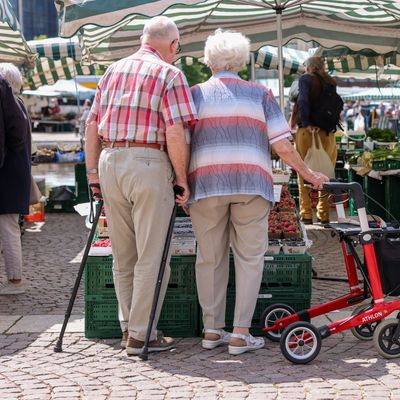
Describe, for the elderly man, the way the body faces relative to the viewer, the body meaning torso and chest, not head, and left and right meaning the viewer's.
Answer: facing away from the viewer and to the right of the viewer

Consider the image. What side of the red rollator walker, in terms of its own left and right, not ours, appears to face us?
right

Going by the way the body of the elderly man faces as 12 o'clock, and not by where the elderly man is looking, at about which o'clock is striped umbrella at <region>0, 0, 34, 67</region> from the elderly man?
The striped umbrella is roughly at 10 o'clock from the elderly man.

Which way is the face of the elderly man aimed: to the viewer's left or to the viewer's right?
to the viewer's right

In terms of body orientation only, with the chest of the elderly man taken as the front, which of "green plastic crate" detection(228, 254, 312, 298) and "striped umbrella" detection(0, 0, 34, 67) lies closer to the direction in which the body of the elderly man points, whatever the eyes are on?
the green plastic crate

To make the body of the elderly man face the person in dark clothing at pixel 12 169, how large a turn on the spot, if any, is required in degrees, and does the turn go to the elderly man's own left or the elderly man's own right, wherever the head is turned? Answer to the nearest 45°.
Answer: approximately 90° to the elderly man's own left

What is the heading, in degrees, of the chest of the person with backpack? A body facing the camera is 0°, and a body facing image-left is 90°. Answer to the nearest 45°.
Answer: approximately 135°

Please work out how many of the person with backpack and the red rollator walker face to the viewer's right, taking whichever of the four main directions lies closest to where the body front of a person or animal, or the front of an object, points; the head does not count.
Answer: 1

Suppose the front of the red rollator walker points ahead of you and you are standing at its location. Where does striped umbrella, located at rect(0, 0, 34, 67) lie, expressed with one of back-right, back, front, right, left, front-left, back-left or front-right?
back-left

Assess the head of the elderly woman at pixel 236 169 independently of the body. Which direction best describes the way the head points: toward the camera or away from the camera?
away from the camera

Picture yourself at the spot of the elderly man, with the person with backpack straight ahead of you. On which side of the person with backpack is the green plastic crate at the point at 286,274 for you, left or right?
right
